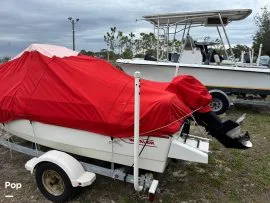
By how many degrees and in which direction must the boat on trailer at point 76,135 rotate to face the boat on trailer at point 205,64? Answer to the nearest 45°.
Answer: approximately 90° to its right

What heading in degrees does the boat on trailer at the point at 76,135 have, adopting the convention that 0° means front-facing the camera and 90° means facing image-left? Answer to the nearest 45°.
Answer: approximately 135°
